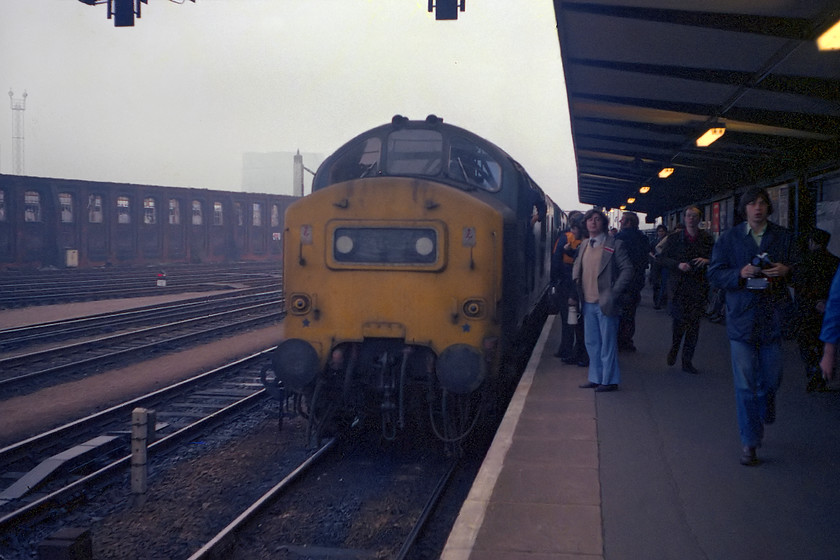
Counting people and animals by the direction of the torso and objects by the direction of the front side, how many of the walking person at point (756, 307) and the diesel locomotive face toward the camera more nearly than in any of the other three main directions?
2

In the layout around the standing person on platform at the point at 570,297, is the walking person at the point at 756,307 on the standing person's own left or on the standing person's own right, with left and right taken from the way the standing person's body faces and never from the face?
on the standing person's own left

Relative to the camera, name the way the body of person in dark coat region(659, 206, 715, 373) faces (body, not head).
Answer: toward the camera

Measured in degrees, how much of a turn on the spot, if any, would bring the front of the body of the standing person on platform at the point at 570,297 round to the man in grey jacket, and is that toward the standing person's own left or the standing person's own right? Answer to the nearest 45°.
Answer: approximately 45° to the standing person's own left

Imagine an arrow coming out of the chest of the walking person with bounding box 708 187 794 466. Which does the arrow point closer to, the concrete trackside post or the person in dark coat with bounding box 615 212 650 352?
the concrete trackside post

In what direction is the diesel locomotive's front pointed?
toward the camera

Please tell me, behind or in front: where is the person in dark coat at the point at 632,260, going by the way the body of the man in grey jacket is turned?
behind
